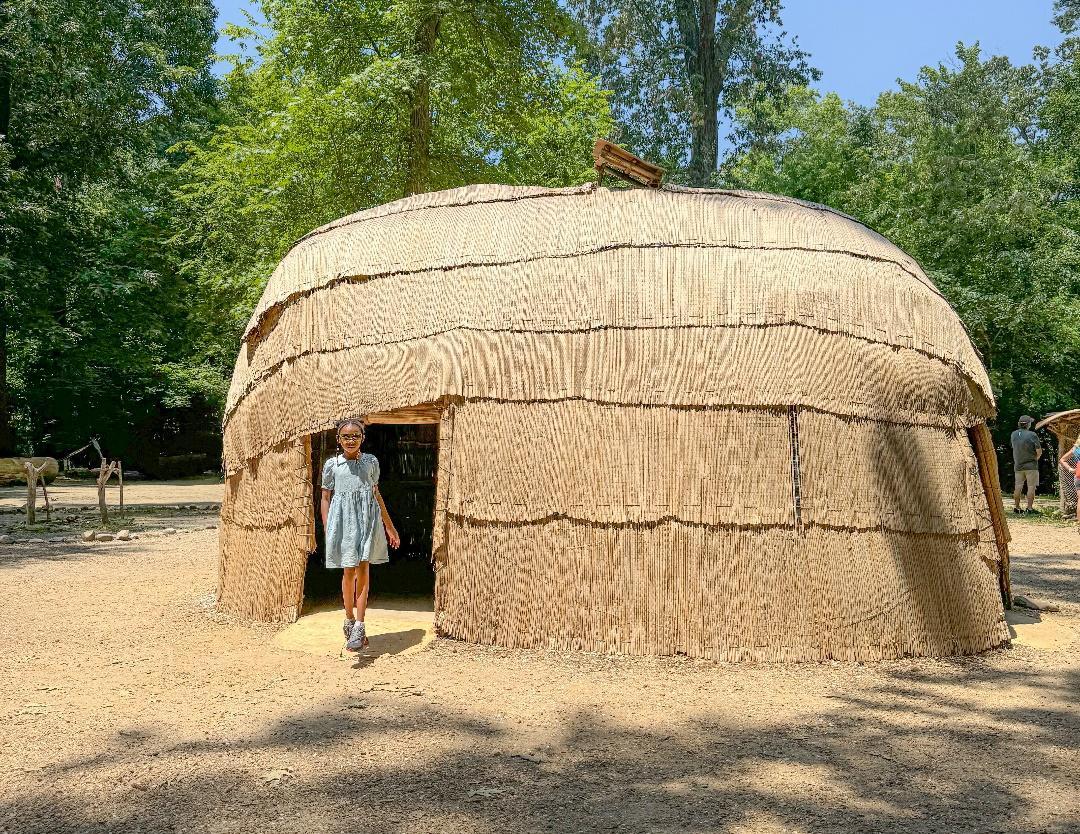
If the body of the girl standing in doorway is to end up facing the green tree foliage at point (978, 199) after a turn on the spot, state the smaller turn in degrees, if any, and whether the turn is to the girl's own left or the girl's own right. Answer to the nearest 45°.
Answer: approximately 135° to the girl's own left

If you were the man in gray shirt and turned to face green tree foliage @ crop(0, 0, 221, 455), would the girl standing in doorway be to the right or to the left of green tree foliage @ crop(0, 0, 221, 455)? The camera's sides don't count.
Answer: left

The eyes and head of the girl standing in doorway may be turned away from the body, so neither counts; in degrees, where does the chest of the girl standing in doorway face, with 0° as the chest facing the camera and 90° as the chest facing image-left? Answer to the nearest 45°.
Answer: approximately 0°

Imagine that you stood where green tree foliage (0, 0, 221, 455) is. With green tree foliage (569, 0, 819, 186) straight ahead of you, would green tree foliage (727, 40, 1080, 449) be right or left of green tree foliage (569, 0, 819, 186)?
right

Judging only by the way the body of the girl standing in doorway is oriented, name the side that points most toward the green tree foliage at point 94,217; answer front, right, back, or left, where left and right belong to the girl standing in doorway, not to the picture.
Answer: back

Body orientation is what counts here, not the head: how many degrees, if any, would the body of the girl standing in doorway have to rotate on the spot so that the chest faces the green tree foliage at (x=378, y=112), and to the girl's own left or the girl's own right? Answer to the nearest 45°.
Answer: approximately 180°

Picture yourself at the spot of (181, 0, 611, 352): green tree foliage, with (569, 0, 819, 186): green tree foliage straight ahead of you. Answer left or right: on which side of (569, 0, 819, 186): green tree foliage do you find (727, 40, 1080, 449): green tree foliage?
right
